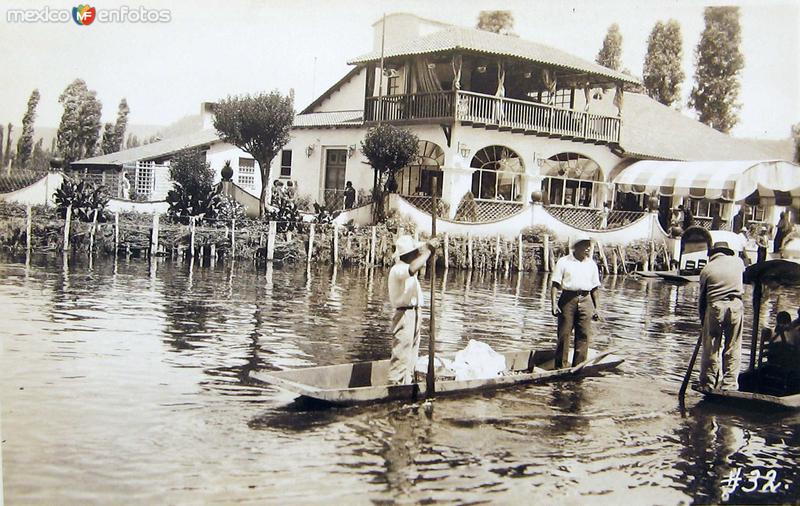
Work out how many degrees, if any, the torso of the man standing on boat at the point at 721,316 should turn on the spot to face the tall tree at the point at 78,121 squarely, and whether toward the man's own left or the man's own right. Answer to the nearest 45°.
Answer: approximately 45° to the man's own left

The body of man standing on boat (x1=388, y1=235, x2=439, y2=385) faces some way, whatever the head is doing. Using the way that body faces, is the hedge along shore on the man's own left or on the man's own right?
on the man's own left

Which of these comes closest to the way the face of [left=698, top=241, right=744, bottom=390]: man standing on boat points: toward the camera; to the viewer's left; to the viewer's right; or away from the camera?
away from the camera

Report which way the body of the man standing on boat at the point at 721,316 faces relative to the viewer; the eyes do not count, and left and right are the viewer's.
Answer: facing away from the viewer

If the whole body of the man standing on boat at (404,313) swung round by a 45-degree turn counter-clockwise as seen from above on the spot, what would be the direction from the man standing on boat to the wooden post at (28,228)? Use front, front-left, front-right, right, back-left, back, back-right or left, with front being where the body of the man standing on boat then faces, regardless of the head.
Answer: left

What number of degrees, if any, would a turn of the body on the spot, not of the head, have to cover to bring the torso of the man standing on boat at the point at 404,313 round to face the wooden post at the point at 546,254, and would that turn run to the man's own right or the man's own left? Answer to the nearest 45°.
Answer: approximately 90° to the man's own left

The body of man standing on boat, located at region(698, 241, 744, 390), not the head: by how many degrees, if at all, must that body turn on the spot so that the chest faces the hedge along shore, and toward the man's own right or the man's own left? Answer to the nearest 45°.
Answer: approximately 45° to the man's own left

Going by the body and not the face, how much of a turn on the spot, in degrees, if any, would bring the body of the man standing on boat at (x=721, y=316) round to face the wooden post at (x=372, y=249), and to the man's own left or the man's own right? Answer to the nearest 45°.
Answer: approximately 45° to the man's own left

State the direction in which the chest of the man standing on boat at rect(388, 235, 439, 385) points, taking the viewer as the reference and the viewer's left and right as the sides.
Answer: facing to the right of the viewer
